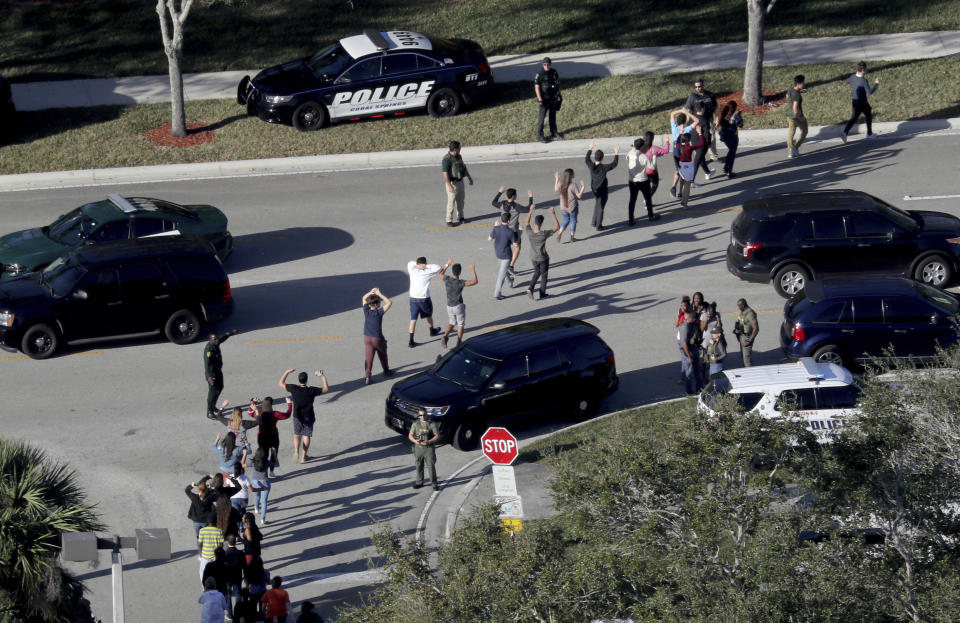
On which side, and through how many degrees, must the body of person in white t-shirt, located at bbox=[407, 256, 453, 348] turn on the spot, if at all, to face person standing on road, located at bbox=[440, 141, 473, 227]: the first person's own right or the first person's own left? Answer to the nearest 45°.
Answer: approximately 45° to the first person's own left

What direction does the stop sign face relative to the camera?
toward the camera

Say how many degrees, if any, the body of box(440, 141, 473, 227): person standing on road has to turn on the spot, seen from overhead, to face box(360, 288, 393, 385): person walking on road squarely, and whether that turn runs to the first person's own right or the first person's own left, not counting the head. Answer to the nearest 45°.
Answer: approximately 45° to the first person's own right

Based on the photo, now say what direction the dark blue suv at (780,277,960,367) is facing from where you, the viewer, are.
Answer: facing to the right of the viewer

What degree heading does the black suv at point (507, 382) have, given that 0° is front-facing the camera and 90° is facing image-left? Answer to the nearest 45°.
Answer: approximately 45°

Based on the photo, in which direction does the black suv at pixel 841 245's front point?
to the viewer's right

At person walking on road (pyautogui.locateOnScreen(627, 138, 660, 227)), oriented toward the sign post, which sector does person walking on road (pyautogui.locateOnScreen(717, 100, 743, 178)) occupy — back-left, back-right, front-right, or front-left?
back-left

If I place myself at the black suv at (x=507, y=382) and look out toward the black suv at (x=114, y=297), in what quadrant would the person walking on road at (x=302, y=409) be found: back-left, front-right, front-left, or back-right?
front-left

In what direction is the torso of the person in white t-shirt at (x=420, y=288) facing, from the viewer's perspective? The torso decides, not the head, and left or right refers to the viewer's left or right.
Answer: facing away from the viewer and to the right of the viewer

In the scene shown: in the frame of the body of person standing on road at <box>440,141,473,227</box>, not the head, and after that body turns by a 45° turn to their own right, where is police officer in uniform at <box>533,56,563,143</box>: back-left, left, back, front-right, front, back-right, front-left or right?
back-left

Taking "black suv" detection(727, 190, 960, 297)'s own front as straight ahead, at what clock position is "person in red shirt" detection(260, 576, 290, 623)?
The person in red shirt is roughly at 4 o'clock from the black suv.

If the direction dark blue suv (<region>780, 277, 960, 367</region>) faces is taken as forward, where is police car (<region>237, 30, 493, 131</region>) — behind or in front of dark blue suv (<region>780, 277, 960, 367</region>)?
behind

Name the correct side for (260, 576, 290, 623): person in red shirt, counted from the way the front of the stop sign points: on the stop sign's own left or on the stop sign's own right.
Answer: on the stop sign's own right

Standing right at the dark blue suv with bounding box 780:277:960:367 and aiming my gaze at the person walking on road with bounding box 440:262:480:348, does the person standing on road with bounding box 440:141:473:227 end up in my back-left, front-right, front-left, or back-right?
front-right

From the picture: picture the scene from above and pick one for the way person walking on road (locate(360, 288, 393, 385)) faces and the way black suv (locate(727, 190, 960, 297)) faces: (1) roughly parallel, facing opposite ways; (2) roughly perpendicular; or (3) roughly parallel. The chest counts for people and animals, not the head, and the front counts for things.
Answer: roughly perpendicular
